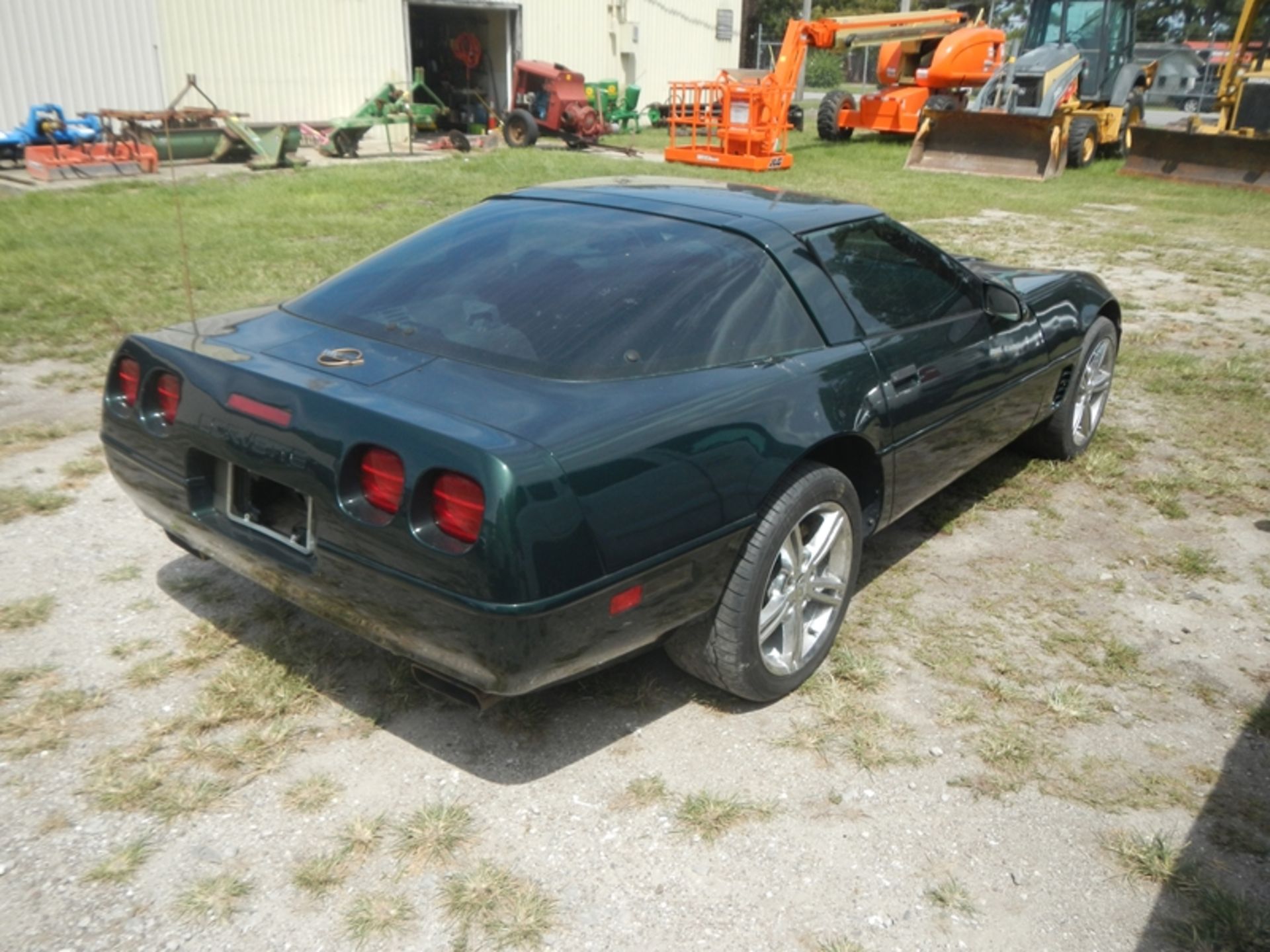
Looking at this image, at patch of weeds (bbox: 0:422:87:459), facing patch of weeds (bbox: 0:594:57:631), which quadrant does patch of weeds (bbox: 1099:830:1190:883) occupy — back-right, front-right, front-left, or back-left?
front-left

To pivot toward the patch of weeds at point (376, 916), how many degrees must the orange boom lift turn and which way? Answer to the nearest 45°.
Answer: approximately 45° to its left

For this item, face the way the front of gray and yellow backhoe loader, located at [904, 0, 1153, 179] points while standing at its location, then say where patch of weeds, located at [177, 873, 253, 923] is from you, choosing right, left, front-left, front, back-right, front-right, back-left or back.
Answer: front-left

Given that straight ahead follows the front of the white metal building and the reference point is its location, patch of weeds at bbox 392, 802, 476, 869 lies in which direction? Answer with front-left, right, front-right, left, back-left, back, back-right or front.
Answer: front

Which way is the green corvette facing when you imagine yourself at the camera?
facing away from the viewer and to the right of the viewer

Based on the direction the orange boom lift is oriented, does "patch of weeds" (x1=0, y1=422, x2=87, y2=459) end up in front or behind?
in front

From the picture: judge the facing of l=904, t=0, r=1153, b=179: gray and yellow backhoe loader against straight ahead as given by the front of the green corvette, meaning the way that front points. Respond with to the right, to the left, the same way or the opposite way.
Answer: the opposite way

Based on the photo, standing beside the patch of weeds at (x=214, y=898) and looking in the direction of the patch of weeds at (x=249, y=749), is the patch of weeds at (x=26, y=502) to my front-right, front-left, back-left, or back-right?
front-left

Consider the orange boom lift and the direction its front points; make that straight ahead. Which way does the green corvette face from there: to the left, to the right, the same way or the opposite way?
the opposite way

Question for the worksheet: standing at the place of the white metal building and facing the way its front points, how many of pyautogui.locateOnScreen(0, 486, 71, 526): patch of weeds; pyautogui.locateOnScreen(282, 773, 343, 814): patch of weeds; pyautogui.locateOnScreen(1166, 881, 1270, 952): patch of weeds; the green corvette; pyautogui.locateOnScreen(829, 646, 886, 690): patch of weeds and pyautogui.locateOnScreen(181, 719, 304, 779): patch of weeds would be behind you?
0

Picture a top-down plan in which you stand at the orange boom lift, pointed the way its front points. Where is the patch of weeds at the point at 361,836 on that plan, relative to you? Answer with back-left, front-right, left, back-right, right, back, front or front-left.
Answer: front-left

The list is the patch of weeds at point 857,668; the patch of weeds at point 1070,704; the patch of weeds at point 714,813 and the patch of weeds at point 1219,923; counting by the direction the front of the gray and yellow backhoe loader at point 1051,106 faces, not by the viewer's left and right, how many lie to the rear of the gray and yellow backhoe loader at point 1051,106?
0

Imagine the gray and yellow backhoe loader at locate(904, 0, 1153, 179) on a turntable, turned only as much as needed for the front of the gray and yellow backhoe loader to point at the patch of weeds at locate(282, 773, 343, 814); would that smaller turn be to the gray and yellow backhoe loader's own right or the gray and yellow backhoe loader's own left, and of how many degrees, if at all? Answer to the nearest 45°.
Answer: approximately 45° to the gray and yellow backhoe loader's own left

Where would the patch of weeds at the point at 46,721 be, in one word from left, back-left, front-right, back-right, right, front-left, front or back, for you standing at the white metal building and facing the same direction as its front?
front

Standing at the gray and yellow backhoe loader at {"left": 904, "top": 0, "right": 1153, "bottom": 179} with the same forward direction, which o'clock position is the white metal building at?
The white metal building is roughly at 1 o'clock from the gray and yellow backhoe loader.

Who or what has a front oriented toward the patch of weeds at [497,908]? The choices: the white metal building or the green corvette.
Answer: the white metal building

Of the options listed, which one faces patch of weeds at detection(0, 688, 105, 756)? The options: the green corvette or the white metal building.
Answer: the white metal building

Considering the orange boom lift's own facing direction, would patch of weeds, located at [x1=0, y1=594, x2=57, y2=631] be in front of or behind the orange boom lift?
in front

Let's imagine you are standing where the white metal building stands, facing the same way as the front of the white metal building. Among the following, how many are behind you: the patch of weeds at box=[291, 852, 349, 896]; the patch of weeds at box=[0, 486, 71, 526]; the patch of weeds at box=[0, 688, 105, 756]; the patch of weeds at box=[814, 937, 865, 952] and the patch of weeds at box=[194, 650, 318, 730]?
0

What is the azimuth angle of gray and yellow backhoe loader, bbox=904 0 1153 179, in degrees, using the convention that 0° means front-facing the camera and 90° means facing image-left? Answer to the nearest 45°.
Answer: approximately 45°

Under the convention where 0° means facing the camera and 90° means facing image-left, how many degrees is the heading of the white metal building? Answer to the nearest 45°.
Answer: approximately 0°

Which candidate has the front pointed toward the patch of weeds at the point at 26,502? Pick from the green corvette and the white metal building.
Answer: the white metal building
